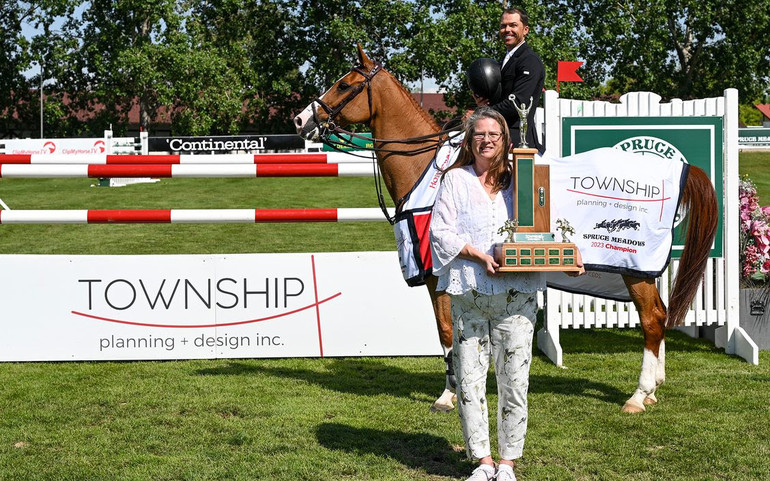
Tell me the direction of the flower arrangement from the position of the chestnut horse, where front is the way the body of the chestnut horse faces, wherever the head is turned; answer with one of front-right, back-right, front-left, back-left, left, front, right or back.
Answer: back-right

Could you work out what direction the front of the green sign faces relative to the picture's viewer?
facing the viewer

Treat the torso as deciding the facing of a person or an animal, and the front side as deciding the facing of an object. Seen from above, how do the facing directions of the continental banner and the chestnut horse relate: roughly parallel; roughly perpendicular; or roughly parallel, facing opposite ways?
roughly perpendicular

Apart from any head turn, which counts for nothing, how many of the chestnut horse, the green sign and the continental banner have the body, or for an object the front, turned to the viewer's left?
1

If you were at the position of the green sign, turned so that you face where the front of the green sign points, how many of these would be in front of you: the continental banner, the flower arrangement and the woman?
1

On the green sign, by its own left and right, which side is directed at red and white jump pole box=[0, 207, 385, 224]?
right

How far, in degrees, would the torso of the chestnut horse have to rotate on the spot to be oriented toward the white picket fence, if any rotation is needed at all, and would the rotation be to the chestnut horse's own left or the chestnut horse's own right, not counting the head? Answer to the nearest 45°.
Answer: approximately 135° to the chestnut horse's own right

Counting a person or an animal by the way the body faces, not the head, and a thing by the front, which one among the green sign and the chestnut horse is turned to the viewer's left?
the chestnut horse

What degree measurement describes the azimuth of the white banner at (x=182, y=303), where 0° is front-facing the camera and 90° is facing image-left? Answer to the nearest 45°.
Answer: approximately 0°

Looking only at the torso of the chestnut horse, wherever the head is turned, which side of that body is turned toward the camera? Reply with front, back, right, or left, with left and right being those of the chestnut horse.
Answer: left

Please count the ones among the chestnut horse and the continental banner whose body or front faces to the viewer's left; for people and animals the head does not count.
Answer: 1

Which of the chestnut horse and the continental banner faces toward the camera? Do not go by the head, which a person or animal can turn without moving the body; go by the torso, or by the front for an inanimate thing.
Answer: the continental banner

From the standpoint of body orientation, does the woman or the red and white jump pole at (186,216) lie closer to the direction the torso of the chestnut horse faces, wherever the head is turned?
the red and white jump pole

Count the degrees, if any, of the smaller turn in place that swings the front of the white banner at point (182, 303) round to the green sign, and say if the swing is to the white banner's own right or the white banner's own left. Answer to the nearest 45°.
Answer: approximately 90° to the white banner's own left

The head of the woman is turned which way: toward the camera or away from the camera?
toward the camera
